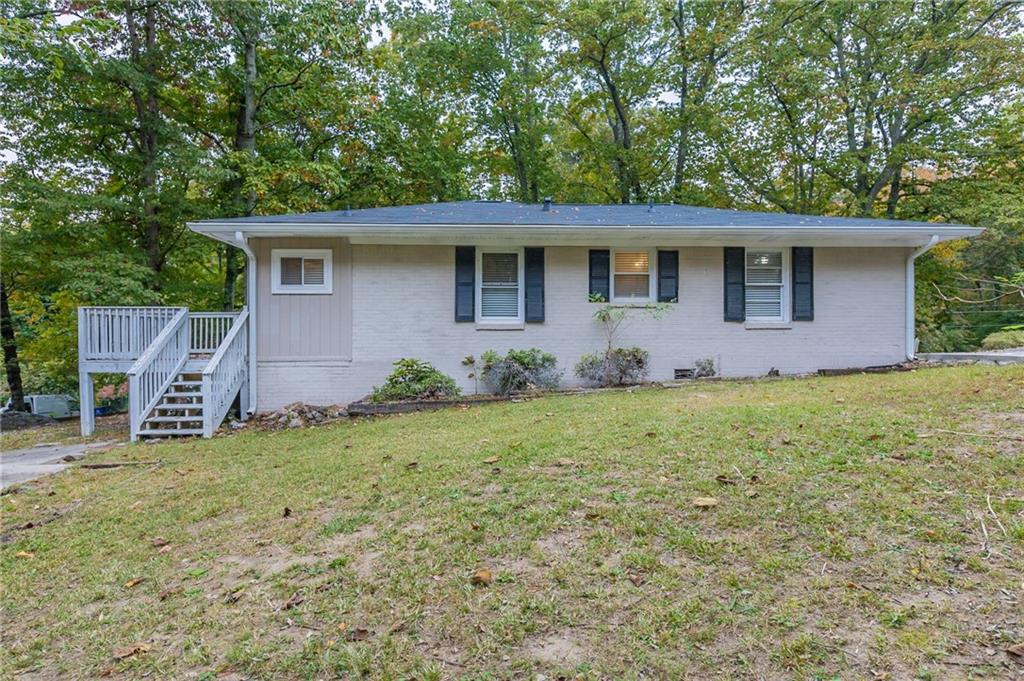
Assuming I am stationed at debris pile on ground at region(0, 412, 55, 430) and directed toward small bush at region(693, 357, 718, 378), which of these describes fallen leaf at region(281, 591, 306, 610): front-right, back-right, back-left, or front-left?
front-right

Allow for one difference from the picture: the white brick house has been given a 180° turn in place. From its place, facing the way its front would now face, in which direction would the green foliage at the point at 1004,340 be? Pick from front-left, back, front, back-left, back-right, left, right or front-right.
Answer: front-right

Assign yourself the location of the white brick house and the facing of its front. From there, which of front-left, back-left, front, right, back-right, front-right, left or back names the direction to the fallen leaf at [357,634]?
front

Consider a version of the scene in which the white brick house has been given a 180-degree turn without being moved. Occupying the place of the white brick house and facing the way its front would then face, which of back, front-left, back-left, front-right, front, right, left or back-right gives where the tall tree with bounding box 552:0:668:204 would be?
front

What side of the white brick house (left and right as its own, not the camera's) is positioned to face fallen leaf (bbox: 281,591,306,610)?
front

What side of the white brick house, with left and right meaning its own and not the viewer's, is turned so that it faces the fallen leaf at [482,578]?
front

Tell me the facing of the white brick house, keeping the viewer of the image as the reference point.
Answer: facing the viewer

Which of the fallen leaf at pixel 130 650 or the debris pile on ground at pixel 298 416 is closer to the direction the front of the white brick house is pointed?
the fallen leaf

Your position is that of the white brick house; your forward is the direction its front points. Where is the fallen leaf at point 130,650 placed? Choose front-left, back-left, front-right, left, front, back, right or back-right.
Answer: front

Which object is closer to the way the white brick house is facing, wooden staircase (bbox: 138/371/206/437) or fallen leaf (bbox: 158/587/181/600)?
the fallen leaf

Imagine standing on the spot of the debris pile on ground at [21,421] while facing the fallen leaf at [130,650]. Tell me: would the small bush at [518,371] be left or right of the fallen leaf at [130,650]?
left

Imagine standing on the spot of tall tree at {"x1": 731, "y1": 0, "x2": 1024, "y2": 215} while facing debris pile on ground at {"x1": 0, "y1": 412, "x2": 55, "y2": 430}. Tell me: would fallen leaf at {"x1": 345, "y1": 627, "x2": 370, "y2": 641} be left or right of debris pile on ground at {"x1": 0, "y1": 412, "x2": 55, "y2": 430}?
left

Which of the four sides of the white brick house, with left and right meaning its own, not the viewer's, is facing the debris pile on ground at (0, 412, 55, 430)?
right

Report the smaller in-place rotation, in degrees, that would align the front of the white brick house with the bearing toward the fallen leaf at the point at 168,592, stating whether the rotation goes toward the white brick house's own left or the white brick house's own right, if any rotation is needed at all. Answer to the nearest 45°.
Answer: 0° — it already faces it

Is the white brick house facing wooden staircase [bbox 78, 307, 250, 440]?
no
